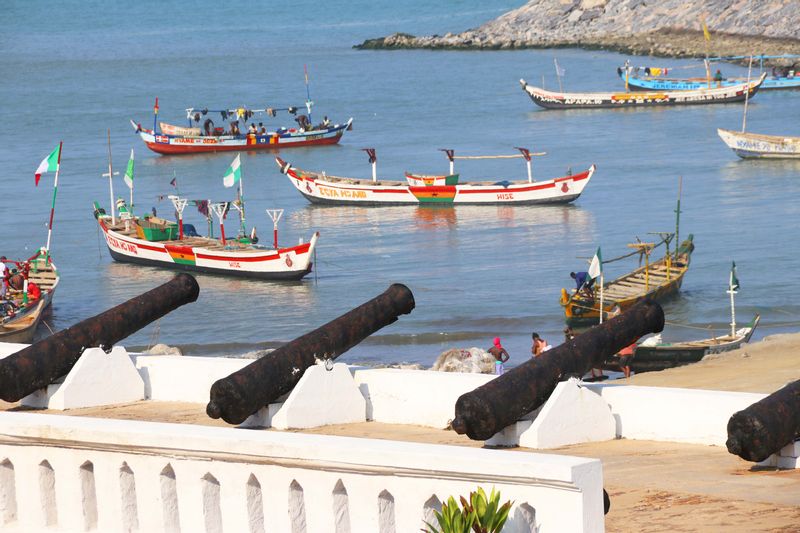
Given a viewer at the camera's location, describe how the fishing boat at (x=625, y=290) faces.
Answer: facing away from the viewer and to the right of the viewer

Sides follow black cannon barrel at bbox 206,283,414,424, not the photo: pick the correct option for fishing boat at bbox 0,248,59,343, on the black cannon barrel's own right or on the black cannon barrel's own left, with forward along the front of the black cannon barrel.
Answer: on the black cannon barrel's own left

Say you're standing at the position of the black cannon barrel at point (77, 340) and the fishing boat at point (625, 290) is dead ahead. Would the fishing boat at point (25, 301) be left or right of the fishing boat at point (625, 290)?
left

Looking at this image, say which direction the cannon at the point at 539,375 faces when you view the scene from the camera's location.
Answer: facing away from the viewer and to the right of the viewer

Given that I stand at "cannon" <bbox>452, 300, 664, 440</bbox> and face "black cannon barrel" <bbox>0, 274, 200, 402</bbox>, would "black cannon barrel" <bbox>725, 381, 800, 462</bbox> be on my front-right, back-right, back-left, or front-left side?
back-left

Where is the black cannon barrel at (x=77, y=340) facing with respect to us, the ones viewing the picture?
facing away from the viewer and to the right of the viewer

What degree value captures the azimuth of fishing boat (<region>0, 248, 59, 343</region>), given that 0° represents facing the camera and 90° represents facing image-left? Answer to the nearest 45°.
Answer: approximately 225°

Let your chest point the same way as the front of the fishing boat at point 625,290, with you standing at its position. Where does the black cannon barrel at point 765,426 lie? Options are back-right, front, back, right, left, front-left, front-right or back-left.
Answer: back-right

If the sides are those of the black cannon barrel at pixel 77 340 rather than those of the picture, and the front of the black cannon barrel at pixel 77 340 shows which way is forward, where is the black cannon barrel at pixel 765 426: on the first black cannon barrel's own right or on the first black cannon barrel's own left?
on the first black cannon barrel's own right

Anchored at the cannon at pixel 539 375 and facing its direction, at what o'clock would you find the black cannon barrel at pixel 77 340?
The black cannon barrel is roughly at 8 o'clock from the cannon.

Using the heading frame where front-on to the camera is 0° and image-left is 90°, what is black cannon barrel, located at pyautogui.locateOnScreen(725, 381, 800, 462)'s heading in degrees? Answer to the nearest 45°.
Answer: approximately 225°

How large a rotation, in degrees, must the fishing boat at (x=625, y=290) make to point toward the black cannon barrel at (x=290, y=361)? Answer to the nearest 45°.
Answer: approximately 135° to its right
